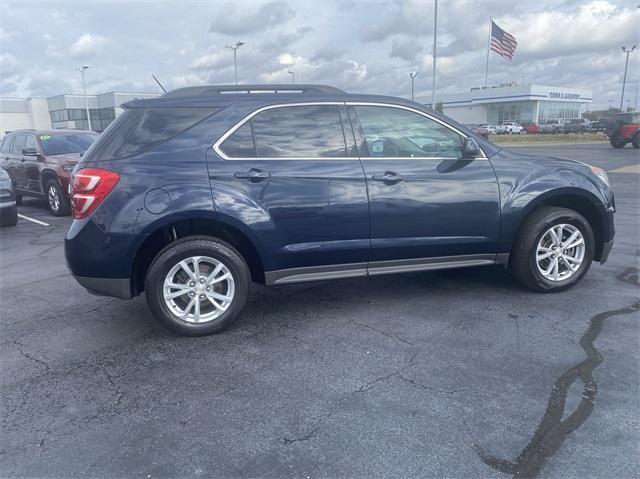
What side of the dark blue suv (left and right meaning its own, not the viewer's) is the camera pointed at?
right

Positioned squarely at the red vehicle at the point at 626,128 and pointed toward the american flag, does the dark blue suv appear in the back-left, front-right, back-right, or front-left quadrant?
back-left

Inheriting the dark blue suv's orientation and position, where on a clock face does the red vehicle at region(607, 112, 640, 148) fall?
The red vehicle is roughly at 10 o'clock from the dark blue suv.

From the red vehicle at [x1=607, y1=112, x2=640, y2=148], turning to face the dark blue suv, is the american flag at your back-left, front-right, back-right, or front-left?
back-right

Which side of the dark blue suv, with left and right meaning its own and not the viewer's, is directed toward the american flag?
left
